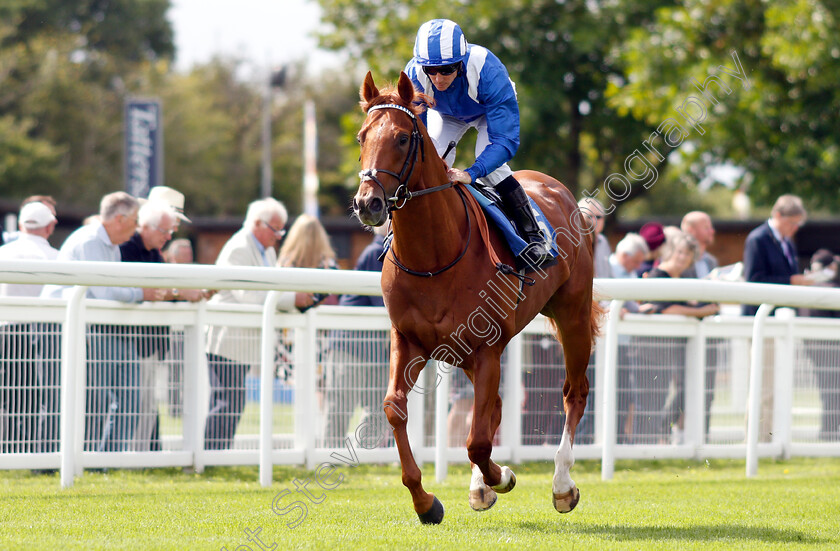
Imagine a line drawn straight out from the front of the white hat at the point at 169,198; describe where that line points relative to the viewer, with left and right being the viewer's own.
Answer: facing to the right of the viewer

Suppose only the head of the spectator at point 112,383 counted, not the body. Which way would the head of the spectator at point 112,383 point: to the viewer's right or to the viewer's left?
to the viewer's right

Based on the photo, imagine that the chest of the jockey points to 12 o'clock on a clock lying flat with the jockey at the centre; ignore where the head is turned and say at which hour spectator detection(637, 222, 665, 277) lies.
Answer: The spectator is roughly at 5 o'clock from the jockey.

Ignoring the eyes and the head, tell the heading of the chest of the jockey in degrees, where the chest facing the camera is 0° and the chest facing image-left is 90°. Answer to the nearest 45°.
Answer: approximately 45°

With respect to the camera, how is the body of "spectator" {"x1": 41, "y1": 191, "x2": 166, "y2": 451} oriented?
to the viewer's right

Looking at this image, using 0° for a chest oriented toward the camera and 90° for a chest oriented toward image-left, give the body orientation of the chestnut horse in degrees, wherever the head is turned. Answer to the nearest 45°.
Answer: approximately 45°

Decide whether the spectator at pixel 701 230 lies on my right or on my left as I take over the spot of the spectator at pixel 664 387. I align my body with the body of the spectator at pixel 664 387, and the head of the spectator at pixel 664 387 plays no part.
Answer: on my left

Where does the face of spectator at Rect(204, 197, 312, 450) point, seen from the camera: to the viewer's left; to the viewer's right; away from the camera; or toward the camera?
to the viewer's right
